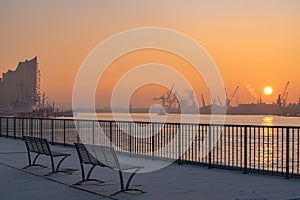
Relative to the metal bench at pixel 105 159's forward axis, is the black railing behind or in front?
in front

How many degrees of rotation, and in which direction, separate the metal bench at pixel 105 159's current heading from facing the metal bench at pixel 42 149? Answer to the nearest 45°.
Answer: approximately 90° to its left

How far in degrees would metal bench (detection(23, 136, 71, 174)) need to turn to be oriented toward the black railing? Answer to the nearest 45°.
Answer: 0° — it already faces it

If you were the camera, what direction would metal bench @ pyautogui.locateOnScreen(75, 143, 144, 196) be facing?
facing away from the viewer and to the right of the viewer

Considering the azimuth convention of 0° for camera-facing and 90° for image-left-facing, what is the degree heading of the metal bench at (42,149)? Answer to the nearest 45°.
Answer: approximately 225°

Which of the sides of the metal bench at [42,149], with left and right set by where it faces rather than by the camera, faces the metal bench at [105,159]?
right

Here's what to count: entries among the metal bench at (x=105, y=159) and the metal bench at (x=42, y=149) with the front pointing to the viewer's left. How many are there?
0

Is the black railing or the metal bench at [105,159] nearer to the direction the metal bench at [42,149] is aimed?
the black railing
